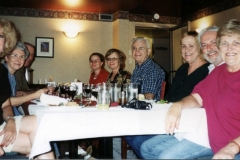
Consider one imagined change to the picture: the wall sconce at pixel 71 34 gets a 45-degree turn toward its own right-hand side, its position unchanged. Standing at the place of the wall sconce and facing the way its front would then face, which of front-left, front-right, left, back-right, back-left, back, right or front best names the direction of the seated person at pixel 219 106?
front-left

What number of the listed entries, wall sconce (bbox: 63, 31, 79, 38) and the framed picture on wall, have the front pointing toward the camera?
2

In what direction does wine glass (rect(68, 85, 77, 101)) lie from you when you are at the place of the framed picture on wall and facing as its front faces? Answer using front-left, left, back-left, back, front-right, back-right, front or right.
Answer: front

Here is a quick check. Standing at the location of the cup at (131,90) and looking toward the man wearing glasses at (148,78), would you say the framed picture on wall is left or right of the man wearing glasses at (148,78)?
left

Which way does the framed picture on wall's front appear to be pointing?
toward the camera

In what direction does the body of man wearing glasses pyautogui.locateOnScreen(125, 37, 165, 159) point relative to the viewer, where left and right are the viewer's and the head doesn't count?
facing the viewer and to the left of the viewer

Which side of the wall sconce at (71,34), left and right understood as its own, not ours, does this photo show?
front

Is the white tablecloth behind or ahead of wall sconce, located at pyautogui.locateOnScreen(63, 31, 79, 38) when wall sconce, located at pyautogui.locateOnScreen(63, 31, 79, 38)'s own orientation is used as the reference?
ahead

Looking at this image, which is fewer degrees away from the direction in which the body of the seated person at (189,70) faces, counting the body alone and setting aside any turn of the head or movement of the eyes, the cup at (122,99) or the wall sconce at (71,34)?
the cup

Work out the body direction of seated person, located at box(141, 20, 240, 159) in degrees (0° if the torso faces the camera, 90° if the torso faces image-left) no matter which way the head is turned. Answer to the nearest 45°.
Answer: approximately 45°

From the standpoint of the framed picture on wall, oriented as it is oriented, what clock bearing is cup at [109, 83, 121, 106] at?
The cup is roughly at 12 o'clock from the framed picture on wall.

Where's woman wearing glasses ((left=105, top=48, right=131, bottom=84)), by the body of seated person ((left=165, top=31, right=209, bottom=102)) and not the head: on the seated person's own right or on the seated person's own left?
on the seated person's own right

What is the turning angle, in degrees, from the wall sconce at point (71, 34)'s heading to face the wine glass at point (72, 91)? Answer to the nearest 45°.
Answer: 0° — it already faces it
